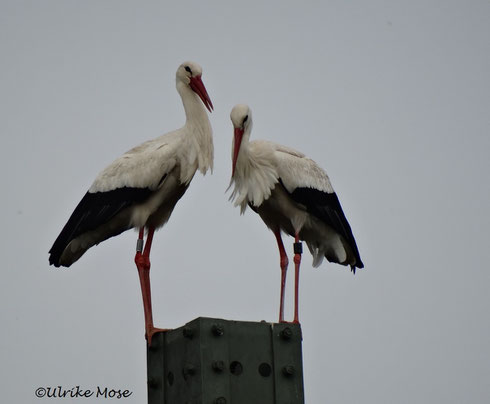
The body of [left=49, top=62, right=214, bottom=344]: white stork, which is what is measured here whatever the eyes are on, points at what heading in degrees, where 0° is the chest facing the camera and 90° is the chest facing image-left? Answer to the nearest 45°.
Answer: approximately 270°

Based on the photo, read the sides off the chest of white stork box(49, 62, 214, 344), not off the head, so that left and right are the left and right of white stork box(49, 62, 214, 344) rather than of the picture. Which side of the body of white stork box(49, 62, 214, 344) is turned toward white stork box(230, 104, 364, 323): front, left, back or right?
front
